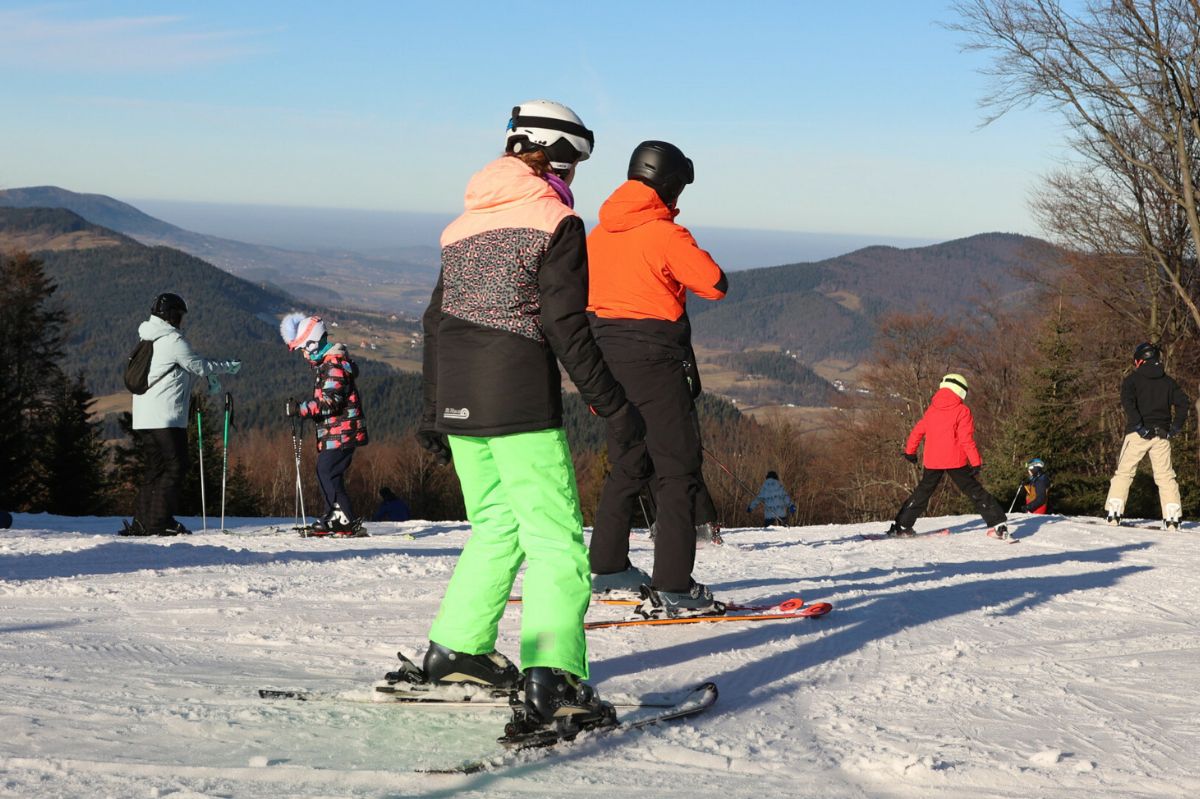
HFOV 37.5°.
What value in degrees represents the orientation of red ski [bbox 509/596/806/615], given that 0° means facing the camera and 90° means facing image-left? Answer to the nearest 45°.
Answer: approximately 270°

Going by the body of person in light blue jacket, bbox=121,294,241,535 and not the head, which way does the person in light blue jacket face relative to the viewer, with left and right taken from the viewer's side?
facing to the right of the viewer

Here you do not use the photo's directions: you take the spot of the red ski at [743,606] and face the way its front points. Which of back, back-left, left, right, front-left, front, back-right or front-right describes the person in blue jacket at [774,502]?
left

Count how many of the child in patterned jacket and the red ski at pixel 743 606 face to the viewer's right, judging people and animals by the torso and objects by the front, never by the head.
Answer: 1

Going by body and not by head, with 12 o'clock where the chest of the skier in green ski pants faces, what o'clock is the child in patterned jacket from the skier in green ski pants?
The child in patterned jacket is roughly at 10 o'clock from the skier in green ski pants.

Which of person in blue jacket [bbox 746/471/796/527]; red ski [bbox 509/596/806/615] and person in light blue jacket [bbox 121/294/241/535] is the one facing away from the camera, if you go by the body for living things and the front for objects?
the person in blue jacket

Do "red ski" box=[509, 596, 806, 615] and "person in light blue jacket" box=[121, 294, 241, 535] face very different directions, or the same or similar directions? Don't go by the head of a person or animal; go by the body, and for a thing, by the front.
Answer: same or similar directions

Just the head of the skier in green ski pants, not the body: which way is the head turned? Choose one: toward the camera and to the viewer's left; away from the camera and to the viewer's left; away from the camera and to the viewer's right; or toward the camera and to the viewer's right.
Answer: away from the camera and to the viewer's right

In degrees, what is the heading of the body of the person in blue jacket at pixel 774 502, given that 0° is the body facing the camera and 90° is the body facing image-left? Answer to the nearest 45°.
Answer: approximately 180°

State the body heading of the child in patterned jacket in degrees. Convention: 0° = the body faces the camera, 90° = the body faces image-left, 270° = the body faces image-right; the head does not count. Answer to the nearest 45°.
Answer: approximately 90°
